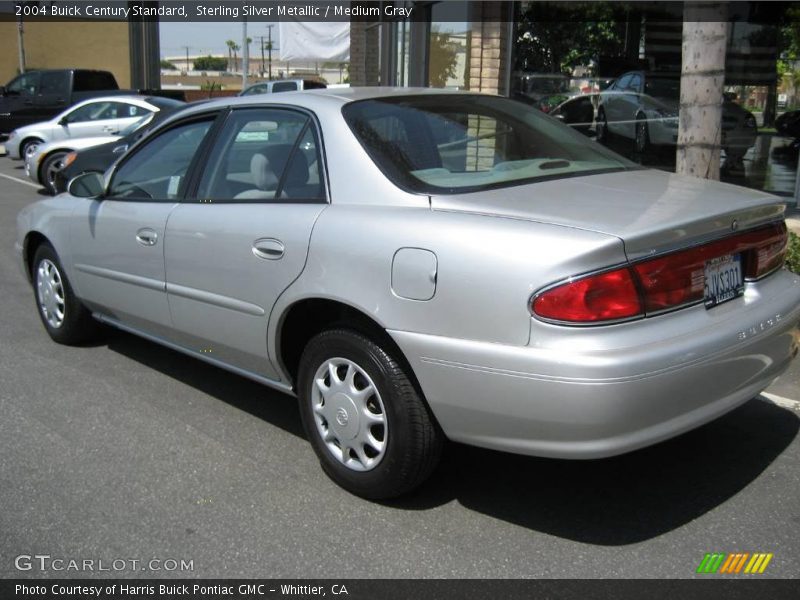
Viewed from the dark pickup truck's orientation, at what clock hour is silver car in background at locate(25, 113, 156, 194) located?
The silver car in background is roughly at 9 o'clock from the dark pickup truck.

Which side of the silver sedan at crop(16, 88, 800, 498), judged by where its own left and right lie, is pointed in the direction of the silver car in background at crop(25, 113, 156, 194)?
front

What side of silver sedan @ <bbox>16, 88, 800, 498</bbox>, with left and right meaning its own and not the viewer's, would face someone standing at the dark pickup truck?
front

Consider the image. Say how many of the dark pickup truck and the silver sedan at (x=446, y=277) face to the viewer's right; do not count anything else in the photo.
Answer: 0

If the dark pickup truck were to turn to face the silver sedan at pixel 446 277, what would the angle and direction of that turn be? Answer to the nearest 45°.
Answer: approximately 90° to its left

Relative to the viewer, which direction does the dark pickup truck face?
to the viewer's left

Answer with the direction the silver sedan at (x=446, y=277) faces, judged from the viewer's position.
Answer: facing away from the viewer and to the left of the viewer
